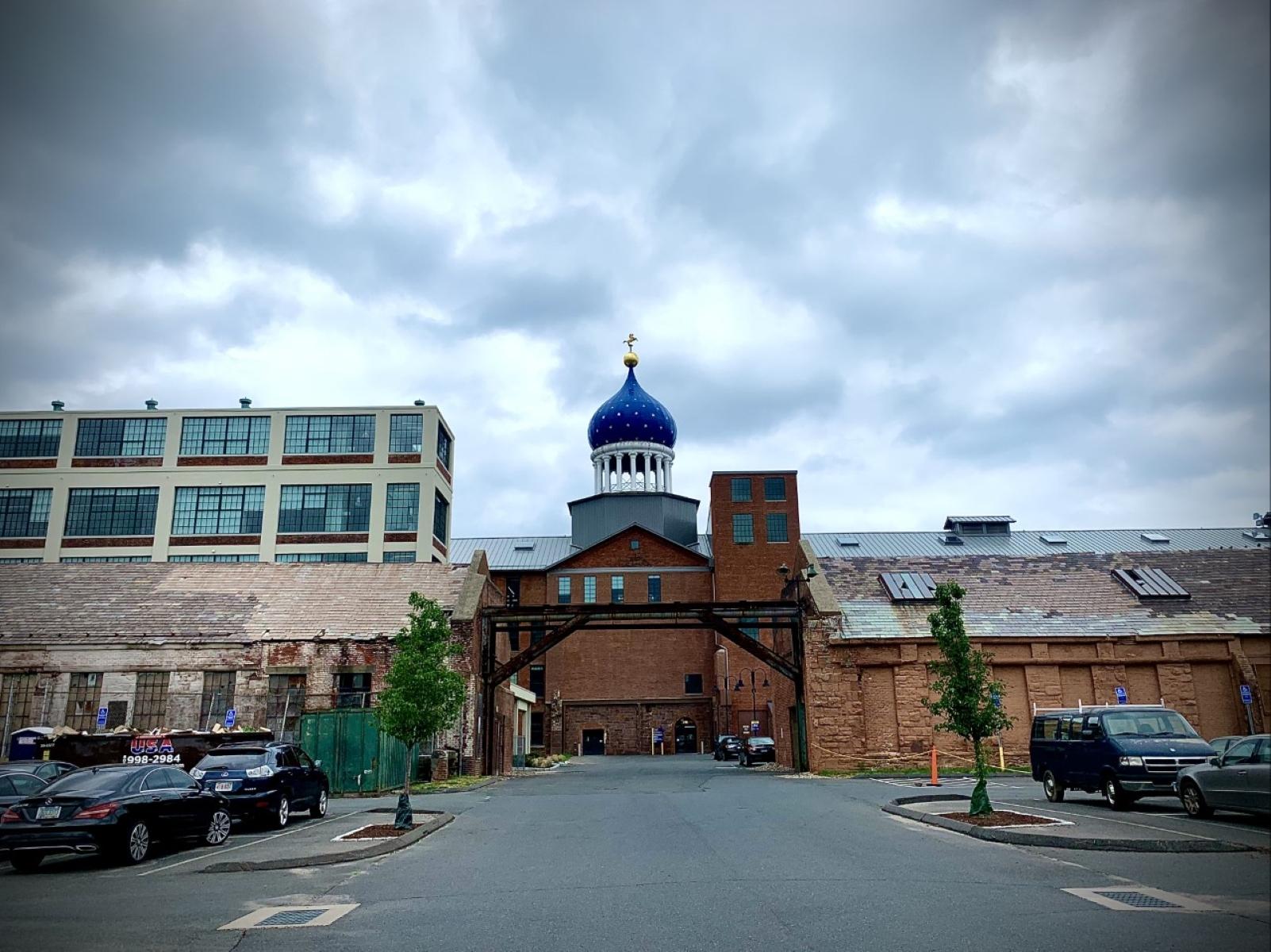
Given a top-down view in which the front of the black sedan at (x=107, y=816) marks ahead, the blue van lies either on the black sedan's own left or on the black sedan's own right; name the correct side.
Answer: on the black sedan's own right

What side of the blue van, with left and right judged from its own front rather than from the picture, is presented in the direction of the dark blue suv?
right

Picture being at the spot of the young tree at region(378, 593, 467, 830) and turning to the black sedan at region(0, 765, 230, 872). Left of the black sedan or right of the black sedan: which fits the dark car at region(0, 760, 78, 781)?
right

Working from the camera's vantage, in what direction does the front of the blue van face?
facing the viewer and to the right of the viewer

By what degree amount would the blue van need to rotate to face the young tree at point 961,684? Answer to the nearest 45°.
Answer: approximately 90° to its right

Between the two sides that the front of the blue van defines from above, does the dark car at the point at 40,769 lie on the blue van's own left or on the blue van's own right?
on the blue van's own right
